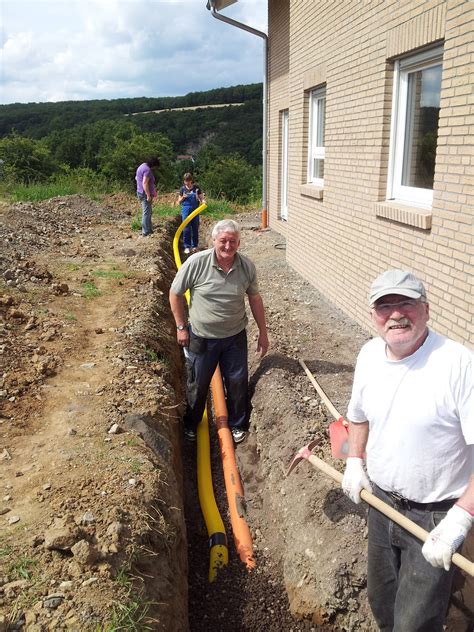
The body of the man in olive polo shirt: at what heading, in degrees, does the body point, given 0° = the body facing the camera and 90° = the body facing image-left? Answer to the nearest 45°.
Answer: approximately 0°

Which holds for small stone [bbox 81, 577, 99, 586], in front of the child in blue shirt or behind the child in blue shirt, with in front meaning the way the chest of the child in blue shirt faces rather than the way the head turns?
in front

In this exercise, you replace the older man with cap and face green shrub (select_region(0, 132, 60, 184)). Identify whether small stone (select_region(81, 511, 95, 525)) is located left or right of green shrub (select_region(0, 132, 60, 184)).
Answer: left

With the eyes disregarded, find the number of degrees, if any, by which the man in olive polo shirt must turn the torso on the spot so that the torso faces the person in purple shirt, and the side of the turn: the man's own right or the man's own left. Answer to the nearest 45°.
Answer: approximately 180°

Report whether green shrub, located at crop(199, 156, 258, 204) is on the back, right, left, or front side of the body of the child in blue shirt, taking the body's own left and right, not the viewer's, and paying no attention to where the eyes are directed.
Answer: back

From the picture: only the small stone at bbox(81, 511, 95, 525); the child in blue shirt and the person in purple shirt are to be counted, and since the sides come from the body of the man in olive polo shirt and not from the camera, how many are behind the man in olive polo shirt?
2

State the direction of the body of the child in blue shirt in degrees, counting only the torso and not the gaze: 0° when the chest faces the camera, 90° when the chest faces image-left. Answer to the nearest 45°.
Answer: approximately 0°

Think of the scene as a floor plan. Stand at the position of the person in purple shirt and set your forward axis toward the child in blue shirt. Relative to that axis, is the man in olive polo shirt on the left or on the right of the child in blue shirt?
right

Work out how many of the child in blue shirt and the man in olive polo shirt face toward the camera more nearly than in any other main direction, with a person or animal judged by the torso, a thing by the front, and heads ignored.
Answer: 2

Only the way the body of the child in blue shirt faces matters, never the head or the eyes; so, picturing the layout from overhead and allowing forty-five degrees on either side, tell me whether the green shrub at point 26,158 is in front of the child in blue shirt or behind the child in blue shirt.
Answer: behind

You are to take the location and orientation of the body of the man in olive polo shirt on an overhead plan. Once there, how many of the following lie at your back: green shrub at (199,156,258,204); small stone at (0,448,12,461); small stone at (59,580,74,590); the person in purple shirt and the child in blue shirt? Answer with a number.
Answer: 3
